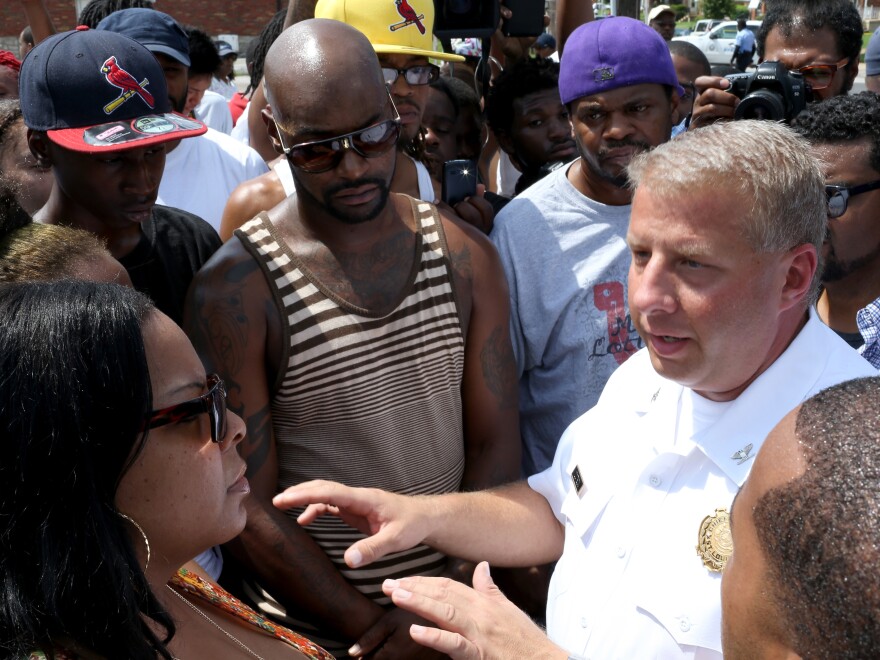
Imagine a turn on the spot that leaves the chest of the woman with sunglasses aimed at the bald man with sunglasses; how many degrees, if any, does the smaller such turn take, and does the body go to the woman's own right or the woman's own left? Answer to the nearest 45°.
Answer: approximately 45° to the woman's own left

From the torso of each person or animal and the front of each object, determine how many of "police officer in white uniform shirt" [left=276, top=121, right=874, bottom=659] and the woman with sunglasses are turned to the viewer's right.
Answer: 1

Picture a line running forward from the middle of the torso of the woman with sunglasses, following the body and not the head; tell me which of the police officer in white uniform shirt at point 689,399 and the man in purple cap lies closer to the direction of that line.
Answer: the police officer in white uniform shirt

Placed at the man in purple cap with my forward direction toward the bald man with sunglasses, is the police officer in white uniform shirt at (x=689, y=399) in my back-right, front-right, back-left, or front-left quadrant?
front-left

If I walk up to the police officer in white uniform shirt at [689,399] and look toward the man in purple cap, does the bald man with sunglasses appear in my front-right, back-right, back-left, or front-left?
front-left

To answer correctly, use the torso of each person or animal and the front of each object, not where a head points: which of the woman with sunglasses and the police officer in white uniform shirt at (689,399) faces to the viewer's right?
the woman with sunglasses

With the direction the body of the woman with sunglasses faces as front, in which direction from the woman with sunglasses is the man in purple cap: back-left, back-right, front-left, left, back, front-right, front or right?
front-left

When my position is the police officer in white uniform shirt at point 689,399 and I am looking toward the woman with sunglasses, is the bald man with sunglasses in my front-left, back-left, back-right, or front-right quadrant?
front-right

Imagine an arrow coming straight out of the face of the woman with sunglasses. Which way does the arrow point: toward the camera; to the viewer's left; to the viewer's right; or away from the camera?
to the viewer's right

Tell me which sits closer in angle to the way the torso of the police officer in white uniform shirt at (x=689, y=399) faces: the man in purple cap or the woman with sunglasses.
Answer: the woman with sunglasses

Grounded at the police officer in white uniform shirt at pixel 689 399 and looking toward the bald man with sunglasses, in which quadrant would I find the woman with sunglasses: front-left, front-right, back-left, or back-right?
front-left

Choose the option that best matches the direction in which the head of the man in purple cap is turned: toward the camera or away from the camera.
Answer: toward the camera

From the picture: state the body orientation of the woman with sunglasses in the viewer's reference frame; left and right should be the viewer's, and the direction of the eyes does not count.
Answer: facing to the right of the viewer

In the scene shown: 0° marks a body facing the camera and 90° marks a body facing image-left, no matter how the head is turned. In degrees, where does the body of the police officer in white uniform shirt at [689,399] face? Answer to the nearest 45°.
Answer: approximately 45°

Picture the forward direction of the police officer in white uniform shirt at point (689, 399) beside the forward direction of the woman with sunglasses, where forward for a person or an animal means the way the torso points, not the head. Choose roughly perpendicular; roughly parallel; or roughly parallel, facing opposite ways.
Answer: roughly parallel, facing opposite ways

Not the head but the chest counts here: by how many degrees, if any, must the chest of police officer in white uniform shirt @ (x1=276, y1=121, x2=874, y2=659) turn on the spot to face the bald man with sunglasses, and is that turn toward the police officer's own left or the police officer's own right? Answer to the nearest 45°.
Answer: approximately 90° to the police officer's own right

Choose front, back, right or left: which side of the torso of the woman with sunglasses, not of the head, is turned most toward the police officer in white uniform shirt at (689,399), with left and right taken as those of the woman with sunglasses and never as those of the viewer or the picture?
front
